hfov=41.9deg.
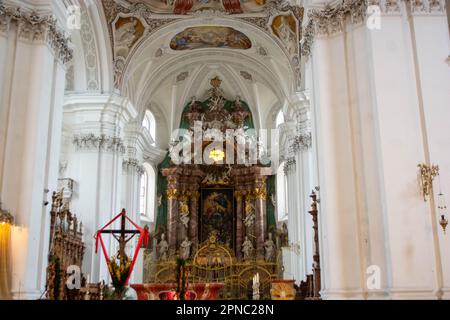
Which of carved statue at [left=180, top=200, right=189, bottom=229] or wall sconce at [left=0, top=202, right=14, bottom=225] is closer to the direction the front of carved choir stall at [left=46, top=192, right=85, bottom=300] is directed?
the carved statue

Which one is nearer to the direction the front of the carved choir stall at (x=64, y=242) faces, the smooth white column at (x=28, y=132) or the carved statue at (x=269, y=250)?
the carved statue

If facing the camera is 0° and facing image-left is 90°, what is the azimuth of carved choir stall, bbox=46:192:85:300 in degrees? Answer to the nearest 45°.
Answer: approximately 270°

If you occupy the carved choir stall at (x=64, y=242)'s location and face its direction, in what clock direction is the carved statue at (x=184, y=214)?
The carved statue is roughly at 10 o'clock from the carved choir stall.

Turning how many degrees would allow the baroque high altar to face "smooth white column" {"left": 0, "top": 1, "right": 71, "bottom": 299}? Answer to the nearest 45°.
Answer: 0° — it already faces it

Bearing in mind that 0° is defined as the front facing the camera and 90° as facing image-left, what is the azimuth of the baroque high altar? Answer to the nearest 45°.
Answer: approximately 0°

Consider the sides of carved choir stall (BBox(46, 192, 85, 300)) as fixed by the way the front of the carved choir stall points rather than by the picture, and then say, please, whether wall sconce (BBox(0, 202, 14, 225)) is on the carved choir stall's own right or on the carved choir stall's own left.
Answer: on the carved choir stall's own right

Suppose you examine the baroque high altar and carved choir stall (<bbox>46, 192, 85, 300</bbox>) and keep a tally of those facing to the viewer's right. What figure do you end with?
1

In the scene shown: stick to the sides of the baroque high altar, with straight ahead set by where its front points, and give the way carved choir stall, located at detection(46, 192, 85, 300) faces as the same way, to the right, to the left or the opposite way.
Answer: to the left

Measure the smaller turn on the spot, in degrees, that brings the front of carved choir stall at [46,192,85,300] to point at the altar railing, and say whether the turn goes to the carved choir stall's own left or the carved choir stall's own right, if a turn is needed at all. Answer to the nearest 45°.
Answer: approximately 45° to the carved choir stall's own left
